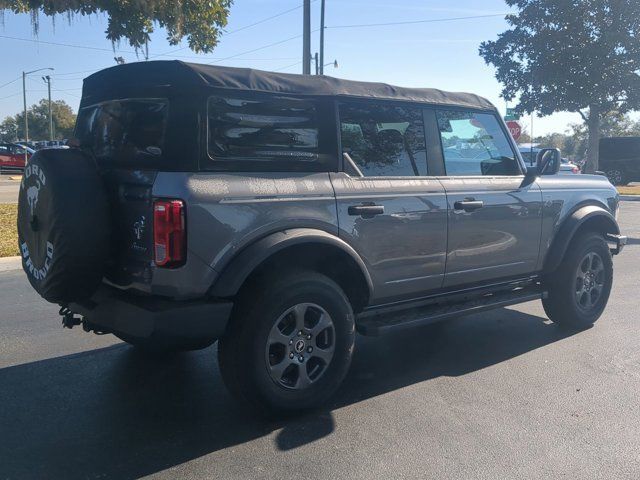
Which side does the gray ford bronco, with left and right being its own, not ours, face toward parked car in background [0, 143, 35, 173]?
left

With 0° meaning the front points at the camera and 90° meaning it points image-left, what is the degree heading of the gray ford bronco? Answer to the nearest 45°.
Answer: approximately 225°

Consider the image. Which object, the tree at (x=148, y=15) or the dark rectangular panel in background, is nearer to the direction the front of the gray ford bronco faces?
the dark rectangular panel in background

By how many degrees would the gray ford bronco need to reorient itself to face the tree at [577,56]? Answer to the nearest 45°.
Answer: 0° — it already faces it

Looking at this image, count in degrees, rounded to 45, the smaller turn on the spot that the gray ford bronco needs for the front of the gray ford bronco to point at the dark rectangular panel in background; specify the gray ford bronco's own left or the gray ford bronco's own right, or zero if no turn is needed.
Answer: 0° — it already faces it
